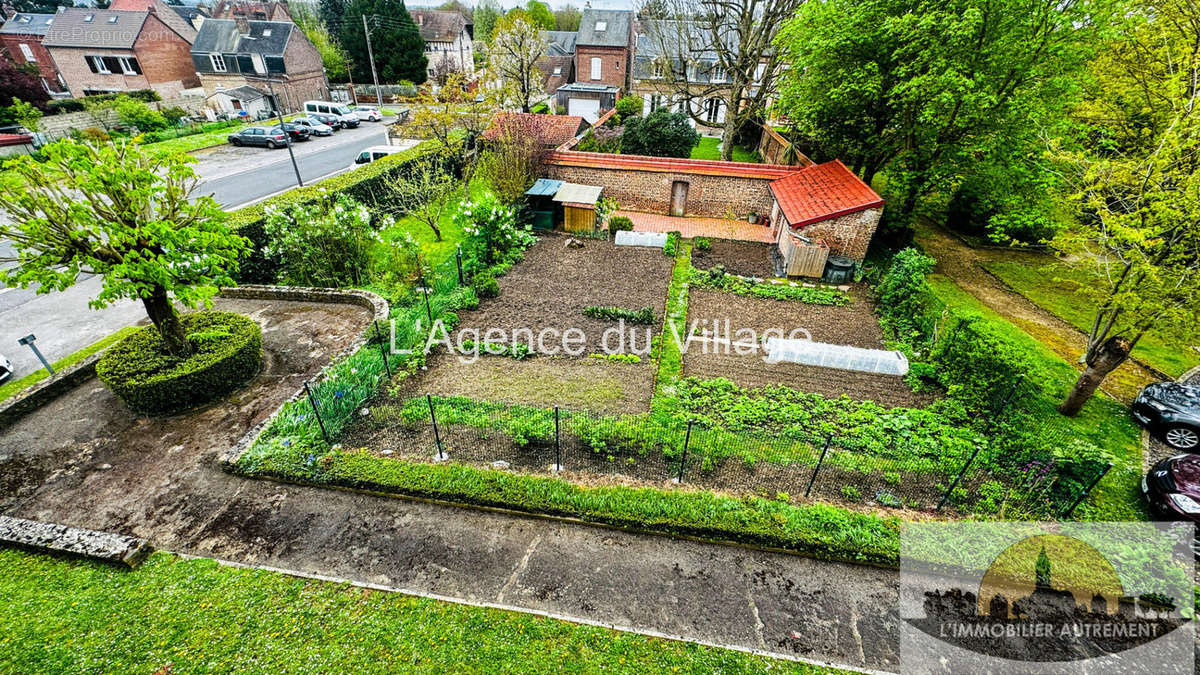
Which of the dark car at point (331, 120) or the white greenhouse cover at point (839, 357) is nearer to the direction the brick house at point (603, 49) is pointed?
the white greenhouse cover

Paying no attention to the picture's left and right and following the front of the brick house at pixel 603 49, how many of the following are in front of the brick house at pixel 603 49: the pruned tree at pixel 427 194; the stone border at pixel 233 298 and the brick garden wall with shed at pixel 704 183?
3

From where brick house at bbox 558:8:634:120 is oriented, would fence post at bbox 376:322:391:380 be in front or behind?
in front

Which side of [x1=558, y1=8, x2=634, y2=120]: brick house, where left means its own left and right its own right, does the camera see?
front

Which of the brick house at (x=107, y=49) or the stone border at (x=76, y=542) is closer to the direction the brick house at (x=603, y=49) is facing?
the stone border

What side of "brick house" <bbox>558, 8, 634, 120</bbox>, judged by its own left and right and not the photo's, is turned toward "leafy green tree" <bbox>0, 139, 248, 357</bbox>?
front

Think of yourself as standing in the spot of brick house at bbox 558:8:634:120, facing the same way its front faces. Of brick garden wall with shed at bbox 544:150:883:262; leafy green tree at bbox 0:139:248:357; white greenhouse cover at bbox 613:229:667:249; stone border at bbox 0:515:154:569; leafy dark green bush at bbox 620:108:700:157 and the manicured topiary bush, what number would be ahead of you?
6

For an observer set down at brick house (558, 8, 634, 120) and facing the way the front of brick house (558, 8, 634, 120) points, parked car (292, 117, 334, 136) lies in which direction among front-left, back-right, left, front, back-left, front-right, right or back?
front-right

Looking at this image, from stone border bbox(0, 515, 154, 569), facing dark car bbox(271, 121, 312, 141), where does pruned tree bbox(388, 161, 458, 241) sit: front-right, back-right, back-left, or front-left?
front-right

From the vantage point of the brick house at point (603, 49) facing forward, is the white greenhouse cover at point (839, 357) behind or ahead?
ahead

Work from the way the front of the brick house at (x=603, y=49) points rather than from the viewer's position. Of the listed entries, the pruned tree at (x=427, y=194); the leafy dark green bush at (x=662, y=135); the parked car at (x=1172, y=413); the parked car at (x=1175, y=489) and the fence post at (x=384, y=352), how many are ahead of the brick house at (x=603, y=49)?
5

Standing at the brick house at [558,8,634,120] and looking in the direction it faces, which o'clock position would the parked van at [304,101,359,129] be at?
The parked van is roughly at 2 o'clock from the brick house.

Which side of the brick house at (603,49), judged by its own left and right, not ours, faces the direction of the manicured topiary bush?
front

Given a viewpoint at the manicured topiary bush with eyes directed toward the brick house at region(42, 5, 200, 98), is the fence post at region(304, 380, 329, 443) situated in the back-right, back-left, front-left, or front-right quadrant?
back-right
